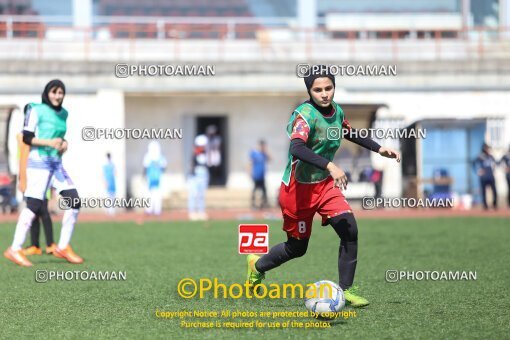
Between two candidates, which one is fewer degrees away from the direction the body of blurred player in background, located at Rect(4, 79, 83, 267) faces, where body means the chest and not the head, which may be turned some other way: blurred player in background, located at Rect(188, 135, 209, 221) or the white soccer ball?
the white soccer ball

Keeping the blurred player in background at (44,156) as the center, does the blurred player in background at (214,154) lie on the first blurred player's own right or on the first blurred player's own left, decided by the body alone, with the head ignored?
on the first blurred player's own left

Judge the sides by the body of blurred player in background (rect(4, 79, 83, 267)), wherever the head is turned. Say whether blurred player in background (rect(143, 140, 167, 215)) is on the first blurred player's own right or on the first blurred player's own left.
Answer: on the first blurred player's own left

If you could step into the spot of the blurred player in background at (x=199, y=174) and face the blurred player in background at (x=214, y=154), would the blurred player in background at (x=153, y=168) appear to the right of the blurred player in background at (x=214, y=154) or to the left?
left

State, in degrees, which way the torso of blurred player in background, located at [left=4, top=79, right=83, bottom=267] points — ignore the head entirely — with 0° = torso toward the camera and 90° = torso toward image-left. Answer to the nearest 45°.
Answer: approximately 315°

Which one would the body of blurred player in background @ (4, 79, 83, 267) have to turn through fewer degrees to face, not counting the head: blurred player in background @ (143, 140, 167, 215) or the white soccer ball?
the white soccer ball

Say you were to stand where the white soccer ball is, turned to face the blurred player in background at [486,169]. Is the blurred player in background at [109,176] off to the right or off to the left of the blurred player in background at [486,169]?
left

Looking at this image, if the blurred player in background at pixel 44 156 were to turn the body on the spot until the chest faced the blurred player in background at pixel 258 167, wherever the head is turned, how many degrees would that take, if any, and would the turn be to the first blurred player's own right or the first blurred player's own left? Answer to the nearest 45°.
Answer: approximately 135° to the first blurred player's own left

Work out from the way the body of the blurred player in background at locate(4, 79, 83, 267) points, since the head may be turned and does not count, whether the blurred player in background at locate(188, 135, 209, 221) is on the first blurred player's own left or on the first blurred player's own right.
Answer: on the first blurred player's own left
